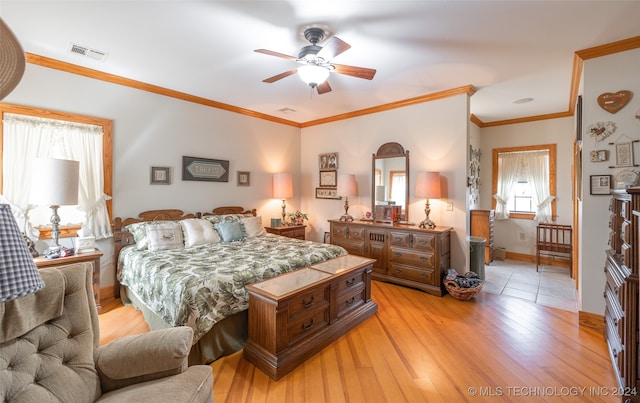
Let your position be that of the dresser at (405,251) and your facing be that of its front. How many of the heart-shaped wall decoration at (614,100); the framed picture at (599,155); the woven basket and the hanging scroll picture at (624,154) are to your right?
0

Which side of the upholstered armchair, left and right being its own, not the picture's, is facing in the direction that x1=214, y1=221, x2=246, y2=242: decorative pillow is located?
left

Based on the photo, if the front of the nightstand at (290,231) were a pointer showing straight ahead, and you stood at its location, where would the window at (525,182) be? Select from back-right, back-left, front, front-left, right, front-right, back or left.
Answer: front-left

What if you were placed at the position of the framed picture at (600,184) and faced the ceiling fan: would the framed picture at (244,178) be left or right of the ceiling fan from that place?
right

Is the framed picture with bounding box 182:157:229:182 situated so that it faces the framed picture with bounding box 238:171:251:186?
no

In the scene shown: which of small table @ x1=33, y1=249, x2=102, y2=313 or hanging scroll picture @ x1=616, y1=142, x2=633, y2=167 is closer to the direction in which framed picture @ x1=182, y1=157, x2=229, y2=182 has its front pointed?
the hanging scroll picture

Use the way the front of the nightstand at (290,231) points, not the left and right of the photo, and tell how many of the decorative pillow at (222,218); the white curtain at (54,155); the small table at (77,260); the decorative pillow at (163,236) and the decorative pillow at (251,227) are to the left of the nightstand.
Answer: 0

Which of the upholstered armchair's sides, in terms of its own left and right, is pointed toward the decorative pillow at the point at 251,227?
left

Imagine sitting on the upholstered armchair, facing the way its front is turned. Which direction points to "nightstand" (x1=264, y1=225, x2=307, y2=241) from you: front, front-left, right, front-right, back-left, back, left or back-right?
left

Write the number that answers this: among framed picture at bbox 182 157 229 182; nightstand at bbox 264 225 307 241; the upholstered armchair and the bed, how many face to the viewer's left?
0

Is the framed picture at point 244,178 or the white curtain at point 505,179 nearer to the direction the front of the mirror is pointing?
the framed picture

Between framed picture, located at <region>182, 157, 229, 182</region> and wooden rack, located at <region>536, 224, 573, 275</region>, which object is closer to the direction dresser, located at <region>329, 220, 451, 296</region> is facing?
the framed picture

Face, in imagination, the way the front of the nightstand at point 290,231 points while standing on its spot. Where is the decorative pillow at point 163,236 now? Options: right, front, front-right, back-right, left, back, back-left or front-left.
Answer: right

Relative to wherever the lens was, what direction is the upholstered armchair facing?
facing the viewer and to the right of the viewer

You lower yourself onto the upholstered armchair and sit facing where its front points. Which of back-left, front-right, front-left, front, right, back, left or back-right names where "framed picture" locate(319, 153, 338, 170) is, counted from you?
left
